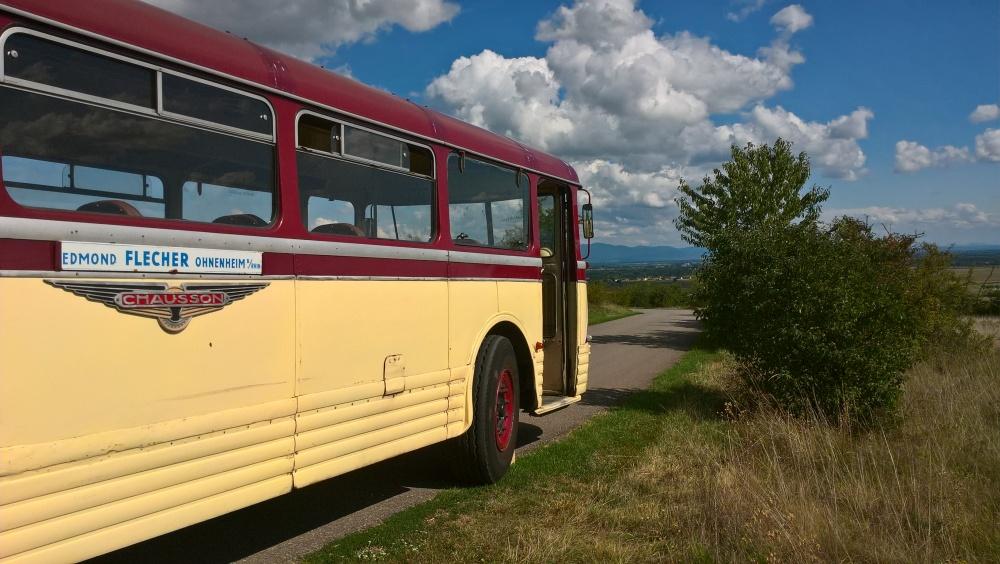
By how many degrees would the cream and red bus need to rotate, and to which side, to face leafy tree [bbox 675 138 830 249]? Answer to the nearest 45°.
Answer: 0° — it already faces it

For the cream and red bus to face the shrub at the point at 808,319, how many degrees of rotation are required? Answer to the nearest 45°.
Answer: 0° — it already faces it

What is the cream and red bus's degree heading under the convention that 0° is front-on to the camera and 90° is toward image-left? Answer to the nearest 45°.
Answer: approximately 225°
